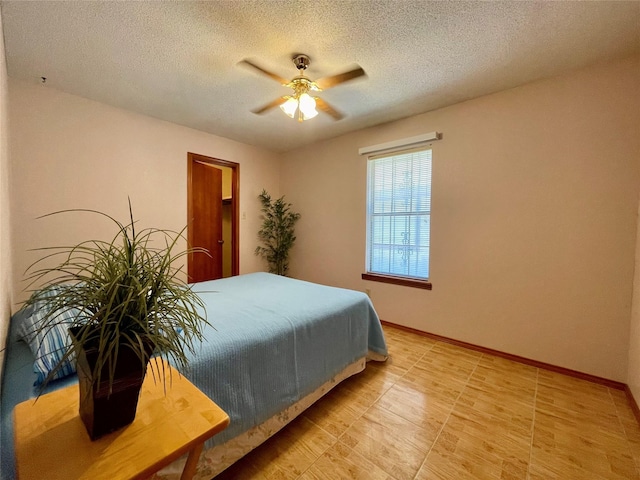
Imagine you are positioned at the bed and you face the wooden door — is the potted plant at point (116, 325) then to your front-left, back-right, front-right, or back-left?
back-left

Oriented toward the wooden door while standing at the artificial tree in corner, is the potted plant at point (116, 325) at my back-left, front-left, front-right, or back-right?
front-left

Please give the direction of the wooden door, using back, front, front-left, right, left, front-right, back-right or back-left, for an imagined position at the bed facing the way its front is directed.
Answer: front-left

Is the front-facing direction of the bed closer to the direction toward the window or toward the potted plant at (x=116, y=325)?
the window

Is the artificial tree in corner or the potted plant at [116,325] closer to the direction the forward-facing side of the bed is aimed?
the artificial tree in corner

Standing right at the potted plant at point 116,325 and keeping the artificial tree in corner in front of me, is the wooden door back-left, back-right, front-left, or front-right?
front-left

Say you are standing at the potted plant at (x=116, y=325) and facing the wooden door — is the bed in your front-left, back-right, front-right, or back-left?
front-right

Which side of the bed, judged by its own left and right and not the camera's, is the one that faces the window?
front

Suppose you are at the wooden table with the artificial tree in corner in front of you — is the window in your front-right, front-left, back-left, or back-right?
front-right

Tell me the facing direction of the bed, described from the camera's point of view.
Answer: facing away from the viewer and to the right of the viewer

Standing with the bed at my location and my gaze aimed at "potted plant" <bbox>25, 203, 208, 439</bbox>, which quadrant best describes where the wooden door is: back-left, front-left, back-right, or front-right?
back-right
